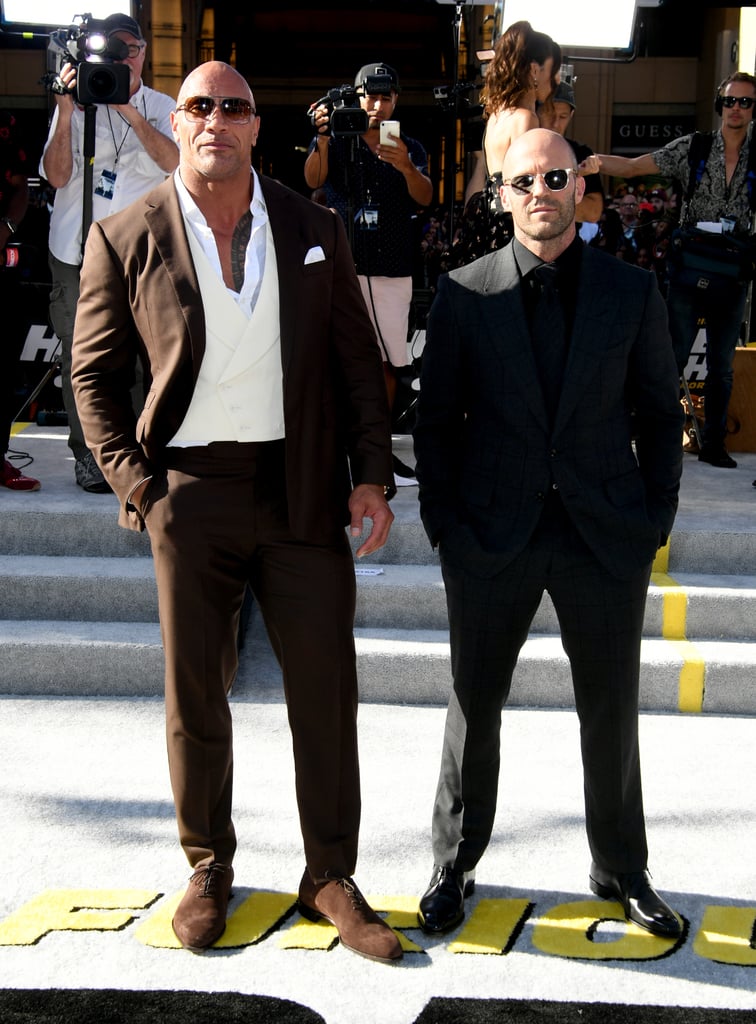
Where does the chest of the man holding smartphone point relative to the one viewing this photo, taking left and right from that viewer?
facing the viewer

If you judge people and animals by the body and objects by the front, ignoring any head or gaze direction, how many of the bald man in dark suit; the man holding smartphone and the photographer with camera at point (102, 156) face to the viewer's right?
0

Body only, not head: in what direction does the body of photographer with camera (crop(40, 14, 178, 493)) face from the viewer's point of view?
toward the camera

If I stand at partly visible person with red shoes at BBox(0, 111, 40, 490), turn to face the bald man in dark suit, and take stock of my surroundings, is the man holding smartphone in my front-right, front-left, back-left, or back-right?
front-left

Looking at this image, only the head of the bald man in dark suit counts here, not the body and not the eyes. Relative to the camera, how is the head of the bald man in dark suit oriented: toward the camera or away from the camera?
toward the camera

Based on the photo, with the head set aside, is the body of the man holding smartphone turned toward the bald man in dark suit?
yes

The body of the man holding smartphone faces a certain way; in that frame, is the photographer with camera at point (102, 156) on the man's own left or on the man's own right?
on the man's own right

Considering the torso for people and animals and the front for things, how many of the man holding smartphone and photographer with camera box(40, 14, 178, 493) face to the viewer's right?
0

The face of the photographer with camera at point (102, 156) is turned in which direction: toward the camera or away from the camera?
toward the camera

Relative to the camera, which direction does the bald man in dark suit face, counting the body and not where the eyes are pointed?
toward the camera
